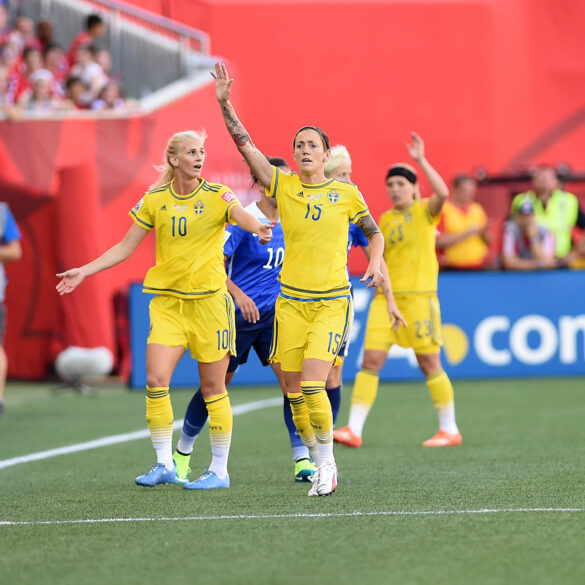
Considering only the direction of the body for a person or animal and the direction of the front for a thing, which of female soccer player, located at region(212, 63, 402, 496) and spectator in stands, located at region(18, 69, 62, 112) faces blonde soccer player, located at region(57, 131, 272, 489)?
the spectator in stands

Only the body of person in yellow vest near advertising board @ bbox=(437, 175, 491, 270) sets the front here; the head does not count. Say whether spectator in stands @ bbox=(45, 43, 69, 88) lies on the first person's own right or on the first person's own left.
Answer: on the first person's own right

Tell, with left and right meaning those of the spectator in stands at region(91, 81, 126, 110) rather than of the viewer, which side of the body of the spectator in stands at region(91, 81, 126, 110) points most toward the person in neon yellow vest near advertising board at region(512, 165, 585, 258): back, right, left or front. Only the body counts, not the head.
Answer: left

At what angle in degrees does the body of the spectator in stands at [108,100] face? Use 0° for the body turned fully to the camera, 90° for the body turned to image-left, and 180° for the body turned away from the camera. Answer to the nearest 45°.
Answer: approximately 0°

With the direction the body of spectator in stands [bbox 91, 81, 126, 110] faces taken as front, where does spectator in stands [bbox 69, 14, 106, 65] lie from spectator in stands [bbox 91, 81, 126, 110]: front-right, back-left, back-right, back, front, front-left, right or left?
back

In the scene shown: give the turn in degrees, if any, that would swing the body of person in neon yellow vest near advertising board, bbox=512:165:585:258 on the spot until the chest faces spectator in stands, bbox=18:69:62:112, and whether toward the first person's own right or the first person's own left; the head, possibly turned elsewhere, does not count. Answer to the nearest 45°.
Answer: approximately 90° to the first person's own right

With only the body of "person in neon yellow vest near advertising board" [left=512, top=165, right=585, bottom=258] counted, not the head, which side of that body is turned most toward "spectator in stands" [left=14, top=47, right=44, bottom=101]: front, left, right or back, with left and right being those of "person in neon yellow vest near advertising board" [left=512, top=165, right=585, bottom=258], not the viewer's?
right

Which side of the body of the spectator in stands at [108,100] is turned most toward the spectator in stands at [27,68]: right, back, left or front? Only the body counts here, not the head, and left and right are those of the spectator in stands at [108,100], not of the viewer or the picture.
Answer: right

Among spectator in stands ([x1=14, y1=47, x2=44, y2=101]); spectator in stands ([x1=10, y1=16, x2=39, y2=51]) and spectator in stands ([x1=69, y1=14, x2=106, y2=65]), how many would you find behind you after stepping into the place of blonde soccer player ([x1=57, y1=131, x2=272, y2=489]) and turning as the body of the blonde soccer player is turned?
3
